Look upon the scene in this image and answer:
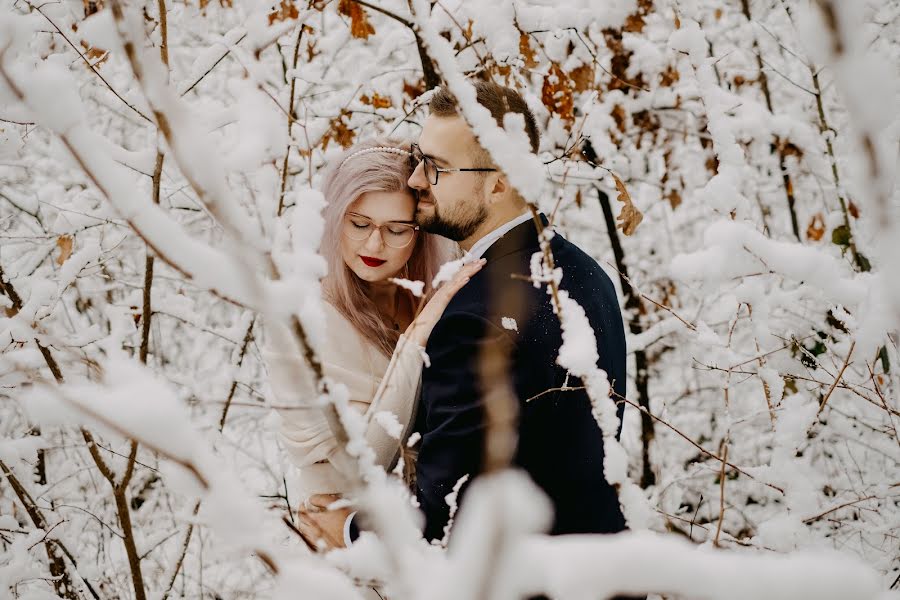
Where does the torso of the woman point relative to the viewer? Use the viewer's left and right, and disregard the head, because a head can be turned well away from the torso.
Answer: facing the viewer and to the right of the viewer

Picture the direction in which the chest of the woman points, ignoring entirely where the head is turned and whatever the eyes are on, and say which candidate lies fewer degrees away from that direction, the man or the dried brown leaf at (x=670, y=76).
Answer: the man

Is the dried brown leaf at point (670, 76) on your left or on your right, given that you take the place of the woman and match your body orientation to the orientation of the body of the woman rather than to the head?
on your left

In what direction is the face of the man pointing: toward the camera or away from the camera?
toward the camera
